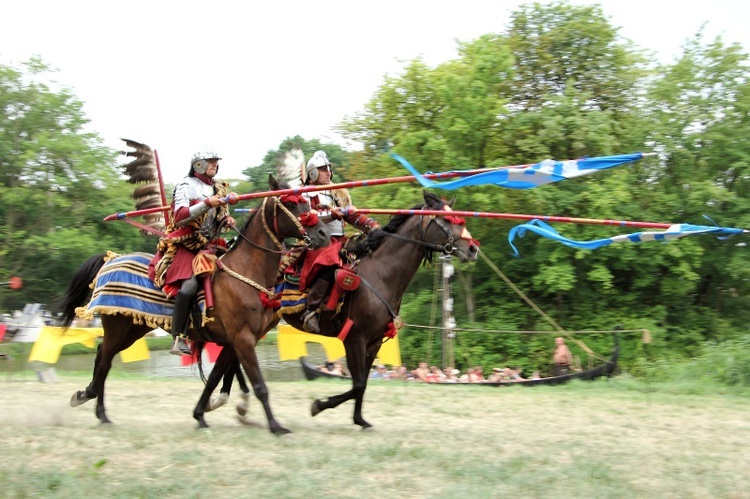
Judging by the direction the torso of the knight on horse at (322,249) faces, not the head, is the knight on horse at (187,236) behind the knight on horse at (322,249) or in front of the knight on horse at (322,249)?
behind

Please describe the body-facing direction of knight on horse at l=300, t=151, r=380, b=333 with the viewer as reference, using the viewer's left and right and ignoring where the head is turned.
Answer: facing to the right of the viewer

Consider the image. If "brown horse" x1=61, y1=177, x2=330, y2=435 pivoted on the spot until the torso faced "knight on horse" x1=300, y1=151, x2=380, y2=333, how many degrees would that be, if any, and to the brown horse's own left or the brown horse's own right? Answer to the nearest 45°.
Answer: approximately 45° to the brown horse's own left

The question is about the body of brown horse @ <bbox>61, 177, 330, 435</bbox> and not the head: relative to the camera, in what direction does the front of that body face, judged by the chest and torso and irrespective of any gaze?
to the viewer's right

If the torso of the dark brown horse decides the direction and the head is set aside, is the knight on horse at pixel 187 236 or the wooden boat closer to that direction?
the wooden boat

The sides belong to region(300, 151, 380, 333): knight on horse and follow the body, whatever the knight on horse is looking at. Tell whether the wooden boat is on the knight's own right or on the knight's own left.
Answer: on the knight's own left

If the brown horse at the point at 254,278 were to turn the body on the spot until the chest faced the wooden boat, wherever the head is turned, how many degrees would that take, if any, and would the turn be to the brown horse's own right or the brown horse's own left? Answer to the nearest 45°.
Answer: approximately 45° to the brown horse's own left

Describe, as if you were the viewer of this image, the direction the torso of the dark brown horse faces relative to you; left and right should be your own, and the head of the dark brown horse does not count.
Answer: facing to the right of the viewer

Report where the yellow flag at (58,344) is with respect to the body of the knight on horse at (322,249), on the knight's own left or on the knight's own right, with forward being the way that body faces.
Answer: on the knight's own left
